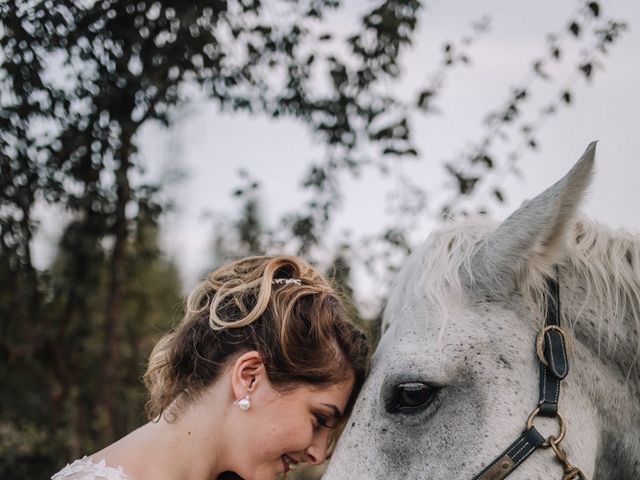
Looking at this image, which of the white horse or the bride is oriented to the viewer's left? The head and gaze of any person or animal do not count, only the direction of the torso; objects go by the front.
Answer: the white horse

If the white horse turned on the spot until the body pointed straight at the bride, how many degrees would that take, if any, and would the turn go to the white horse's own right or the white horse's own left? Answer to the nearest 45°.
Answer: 0° — it already faces them

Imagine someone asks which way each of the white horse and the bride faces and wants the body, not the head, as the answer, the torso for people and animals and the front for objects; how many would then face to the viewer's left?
1

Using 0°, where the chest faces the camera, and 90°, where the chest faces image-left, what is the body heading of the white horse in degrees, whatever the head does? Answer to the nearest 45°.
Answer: approximately 90°

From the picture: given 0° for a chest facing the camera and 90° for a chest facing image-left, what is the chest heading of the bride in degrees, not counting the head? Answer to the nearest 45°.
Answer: approximately 270°

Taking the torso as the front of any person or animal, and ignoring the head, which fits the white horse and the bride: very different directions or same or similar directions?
very different directions

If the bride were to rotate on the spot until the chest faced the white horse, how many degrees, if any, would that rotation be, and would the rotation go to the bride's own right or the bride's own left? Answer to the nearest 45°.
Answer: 0° — they already face it
